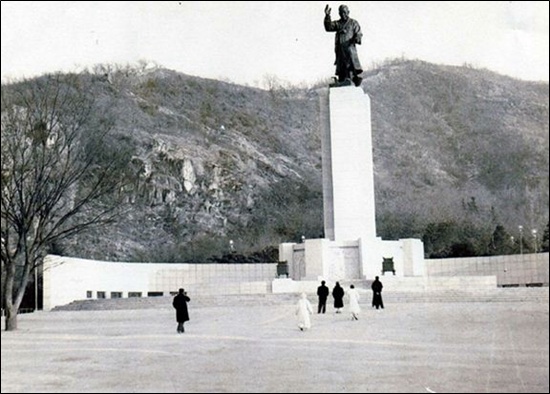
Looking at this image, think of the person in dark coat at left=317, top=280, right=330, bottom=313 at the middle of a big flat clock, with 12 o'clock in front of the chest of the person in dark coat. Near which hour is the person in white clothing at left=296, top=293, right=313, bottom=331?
The person in white clothing is roughly at 6 o'clock from the person in dark coat.

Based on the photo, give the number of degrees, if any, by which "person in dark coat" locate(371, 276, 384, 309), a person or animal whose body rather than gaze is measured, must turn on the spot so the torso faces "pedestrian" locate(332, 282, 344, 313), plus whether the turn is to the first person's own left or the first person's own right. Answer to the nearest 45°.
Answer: approximately 135° to the first person's own left

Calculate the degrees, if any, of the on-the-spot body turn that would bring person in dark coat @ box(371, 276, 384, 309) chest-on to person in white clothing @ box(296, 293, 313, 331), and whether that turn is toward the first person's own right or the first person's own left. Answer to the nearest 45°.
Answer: approximately 180°

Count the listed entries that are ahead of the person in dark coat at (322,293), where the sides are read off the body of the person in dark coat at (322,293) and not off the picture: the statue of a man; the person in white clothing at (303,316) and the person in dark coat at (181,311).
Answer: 1

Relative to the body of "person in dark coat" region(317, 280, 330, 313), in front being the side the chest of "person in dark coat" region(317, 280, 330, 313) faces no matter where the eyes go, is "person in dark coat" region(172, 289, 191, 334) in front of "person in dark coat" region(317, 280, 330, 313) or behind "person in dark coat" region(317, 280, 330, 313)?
behind

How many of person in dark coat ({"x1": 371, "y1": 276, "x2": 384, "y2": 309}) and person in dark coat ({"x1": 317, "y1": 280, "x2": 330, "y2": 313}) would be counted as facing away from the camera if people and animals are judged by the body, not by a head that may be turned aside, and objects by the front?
2

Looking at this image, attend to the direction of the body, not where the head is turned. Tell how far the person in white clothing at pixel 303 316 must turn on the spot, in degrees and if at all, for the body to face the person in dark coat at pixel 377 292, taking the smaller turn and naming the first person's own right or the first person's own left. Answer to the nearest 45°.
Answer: approximately 45° to the first person's own right

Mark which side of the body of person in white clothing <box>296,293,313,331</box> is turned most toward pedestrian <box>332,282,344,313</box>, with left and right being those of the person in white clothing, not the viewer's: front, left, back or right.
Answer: front

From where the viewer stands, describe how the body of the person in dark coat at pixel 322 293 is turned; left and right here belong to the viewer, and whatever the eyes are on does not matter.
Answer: facing away from the viewer

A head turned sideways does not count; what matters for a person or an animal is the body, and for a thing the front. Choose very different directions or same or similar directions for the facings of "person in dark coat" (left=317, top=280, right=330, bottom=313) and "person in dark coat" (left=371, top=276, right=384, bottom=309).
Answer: same or similar directions

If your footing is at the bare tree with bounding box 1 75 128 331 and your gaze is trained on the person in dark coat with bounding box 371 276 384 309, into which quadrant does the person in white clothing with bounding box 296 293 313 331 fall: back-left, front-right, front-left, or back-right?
front-right

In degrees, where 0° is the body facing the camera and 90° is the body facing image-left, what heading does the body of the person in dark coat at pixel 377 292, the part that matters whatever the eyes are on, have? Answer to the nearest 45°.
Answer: approximately 180°
